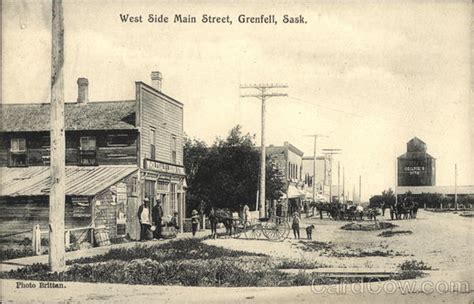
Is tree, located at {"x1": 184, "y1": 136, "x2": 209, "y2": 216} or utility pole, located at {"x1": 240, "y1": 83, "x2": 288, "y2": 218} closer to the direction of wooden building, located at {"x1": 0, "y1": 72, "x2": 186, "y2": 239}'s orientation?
the utility pole

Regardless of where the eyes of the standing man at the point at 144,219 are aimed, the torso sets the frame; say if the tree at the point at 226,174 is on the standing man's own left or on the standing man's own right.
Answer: on the standing man's own left

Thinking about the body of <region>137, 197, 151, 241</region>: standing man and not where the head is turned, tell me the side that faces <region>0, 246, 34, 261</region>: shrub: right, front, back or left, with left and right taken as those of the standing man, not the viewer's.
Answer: right

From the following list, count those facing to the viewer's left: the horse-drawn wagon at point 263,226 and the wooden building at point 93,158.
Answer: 1

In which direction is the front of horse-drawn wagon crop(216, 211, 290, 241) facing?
to the viewer's left

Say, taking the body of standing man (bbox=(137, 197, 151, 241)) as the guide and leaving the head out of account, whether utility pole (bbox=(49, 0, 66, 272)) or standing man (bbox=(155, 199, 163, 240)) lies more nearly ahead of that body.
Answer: the utility pole

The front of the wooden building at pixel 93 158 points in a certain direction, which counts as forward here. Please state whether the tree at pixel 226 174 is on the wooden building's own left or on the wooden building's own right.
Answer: on the wooden building's own left

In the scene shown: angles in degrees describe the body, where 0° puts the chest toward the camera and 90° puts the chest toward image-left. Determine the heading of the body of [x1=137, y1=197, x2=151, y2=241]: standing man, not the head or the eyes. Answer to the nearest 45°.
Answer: approximately 315°

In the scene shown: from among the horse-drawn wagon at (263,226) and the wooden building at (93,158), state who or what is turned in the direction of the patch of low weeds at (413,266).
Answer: the wooden building

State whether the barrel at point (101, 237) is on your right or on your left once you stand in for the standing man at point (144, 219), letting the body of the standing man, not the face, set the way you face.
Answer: on your right

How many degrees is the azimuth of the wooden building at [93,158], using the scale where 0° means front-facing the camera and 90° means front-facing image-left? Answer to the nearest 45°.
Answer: approximately 315°
